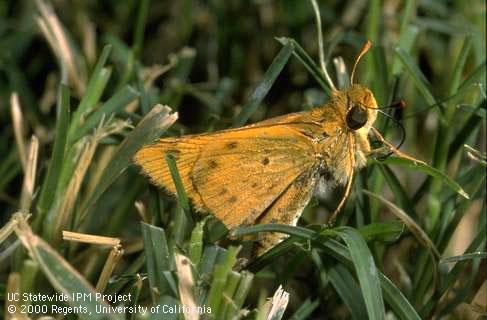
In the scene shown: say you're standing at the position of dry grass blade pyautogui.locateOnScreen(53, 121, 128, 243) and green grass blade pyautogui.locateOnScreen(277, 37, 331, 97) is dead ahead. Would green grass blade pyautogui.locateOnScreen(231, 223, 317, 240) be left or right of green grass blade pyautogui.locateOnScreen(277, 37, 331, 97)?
right

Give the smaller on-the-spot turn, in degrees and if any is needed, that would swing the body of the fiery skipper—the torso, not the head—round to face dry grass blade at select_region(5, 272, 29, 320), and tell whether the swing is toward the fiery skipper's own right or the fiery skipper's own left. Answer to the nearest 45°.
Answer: approximately 135° to the fiery skipper's own right

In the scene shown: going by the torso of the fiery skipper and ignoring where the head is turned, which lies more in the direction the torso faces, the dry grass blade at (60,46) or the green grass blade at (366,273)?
the green grass blade

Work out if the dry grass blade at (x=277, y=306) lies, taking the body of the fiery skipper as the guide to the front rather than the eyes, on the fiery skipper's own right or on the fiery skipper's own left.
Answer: on the fiery skipper's own right

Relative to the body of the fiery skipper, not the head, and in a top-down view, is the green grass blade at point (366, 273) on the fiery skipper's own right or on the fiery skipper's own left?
on the fiery skipper's own right

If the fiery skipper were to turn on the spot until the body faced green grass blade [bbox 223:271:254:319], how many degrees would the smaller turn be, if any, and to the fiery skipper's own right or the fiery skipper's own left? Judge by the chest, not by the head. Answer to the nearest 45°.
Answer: approximately 90° to the fiery skipper's own right

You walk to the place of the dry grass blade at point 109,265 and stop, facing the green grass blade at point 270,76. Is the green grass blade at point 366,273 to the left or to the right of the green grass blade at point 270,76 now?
right

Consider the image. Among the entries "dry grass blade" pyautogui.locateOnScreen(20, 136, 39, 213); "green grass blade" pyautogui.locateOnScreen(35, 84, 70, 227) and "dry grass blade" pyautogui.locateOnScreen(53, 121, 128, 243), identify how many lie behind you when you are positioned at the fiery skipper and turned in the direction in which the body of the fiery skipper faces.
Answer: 3

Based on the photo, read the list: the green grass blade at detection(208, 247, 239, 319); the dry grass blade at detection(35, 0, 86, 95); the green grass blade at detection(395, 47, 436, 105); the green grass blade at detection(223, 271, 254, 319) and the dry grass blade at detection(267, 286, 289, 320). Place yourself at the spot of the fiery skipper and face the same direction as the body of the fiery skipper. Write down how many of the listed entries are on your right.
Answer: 3

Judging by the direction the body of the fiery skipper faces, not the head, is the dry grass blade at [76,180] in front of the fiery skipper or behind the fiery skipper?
behind

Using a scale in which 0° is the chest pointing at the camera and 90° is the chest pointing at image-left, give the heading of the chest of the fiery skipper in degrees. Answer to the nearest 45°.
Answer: approximately 270°
